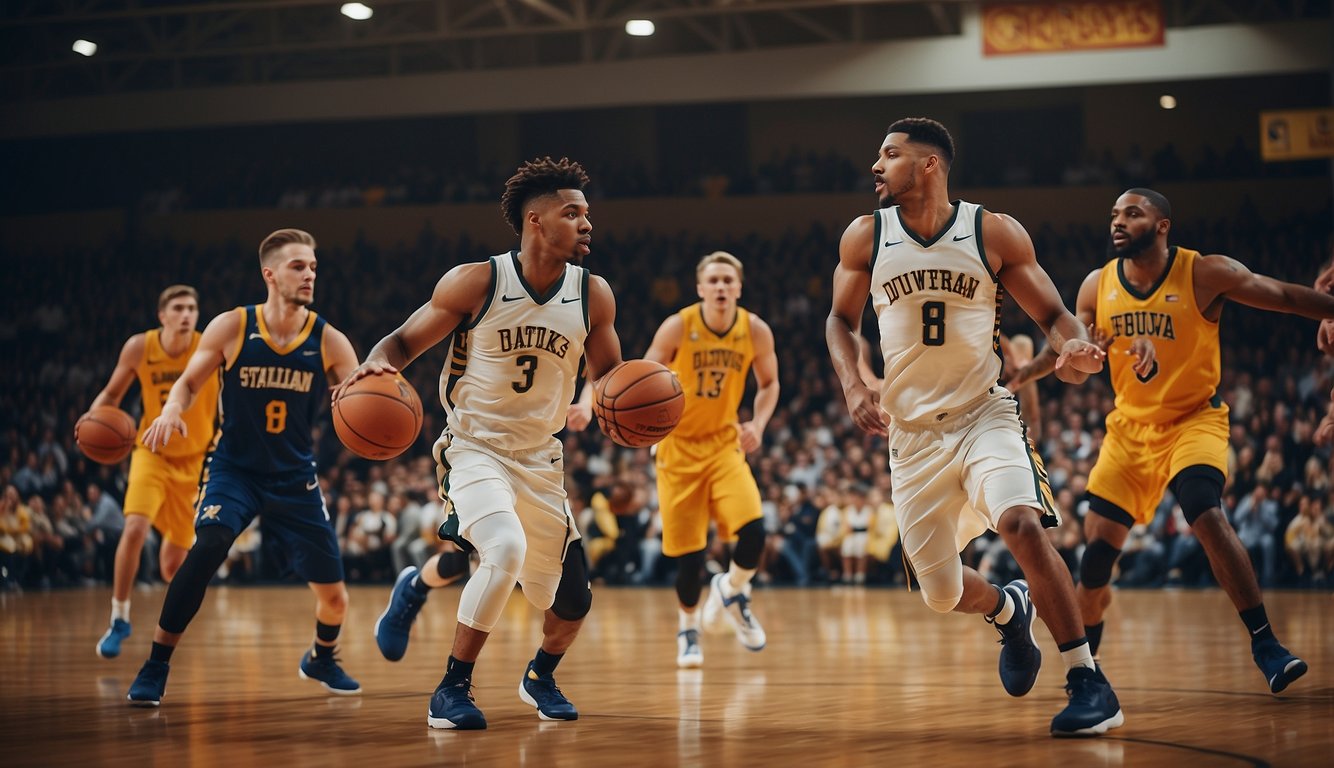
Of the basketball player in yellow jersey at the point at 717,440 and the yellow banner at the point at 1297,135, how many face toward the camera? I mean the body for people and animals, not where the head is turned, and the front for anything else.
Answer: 2

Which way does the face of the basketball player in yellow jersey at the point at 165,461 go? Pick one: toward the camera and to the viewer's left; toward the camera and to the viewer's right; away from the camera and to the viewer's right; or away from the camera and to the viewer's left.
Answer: toward the camera and to the viewer's right

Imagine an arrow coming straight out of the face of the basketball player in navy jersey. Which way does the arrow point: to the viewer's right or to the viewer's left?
to the viewer's right

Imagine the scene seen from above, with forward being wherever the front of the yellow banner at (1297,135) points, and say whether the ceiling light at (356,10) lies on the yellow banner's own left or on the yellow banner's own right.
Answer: on the yellow banner's own right

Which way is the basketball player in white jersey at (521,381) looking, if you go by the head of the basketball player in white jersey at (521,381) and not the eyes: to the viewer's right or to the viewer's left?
to the viewer's right

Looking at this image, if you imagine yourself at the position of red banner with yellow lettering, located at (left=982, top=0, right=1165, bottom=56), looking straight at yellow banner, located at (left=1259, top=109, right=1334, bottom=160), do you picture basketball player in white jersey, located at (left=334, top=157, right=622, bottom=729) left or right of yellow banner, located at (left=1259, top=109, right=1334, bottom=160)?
right

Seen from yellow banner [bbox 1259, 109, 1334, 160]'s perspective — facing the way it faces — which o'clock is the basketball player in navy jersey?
The basketball player in navy jersey is roughly at 1 o'clock from the yellow banner.

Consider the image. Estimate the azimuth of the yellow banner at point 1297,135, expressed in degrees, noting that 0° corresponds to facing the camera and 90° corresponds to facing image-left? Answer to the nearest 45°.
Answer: approximately 0°

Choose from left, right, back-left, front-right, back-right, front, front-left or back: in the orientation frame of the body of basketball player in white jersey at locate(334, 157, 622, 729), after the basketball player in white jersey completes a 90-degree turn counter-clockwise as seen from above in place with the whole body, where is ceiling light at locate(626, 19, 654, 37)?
front-left

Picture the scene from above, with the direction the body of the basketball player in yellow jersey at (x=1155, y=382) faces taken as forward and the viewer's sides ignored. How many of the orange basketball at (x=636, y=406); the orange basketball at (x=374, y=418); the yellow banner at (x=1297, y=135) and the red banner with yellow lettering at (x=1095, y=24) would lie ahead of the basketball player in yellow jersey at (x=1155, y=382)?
2

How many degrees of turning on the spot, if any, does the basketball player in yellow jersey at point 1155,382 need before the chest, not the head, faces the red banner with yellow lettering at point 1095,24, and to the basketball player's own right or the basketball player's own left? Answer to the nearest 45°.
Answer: approximately 135° to the basketball player's own right

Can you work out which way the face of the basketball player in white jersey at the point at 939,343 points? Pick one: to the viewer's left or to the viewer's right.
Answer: to the viewer's left
